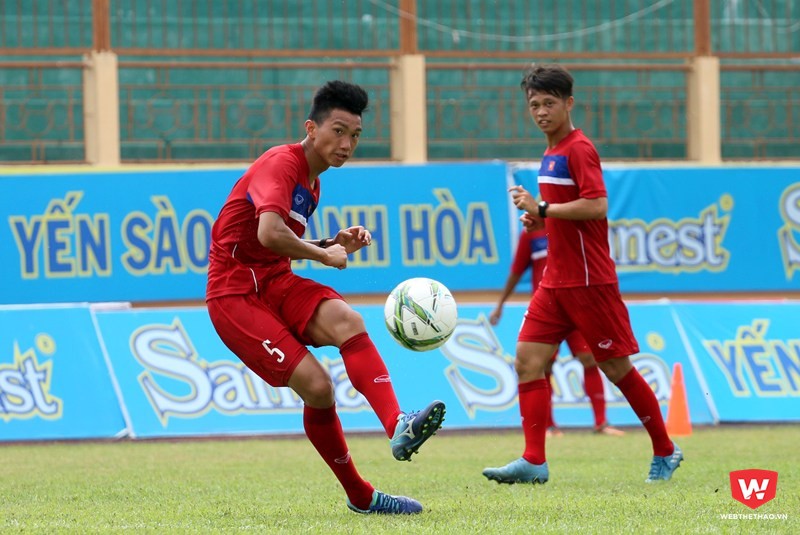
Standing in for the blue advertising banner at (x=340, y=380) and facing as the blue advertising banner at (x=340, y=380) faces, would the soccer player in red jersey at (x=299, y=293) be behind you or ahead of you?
ahead

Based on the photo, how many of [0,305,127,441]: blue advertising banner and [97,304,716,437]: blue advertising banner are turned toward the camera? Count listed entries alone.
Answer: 2

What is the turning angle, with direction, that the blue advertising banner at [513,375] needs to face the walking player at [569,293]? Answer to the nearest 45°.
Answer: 0° — it already faces them

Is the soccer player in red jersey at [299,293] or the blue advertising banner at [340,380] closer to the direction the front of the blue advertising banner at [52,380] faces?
the soccer player in red jersey

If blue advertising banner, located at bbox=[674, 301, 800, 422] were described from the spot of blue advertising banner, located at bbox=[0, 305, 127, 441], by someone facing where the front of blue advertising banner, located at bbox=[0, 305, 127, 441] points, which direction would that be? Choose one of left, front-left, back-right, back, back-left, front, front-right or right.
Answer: left

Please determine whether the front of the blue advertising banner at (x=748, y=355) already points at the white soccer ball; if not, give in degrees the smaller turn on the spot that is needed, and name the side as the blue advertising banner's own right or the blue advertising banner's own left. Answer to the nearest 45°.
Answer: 0° — it already faces it

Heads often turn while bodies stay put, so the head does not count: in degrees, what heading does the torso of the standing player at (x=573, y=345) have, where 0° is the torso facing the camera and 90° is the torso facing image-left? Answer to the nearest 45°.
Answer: approximately 315°

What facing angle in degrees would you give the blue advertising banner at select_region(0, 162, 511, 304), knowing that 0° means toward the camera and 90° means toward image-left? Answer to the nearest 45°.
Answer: approximately 0°

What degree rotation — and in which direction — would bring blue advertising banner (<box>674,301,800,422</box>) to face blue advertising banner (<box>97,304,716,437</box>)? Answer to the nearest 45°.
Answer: approximately 90° to its right
